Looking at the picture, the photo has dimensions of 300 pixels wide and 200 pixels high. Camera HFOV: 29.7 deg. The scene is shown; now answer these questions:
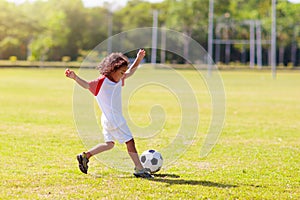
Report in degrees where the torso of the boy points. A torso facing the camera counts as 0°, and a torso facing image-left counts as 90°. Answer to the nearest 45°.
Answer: approximately 315°
